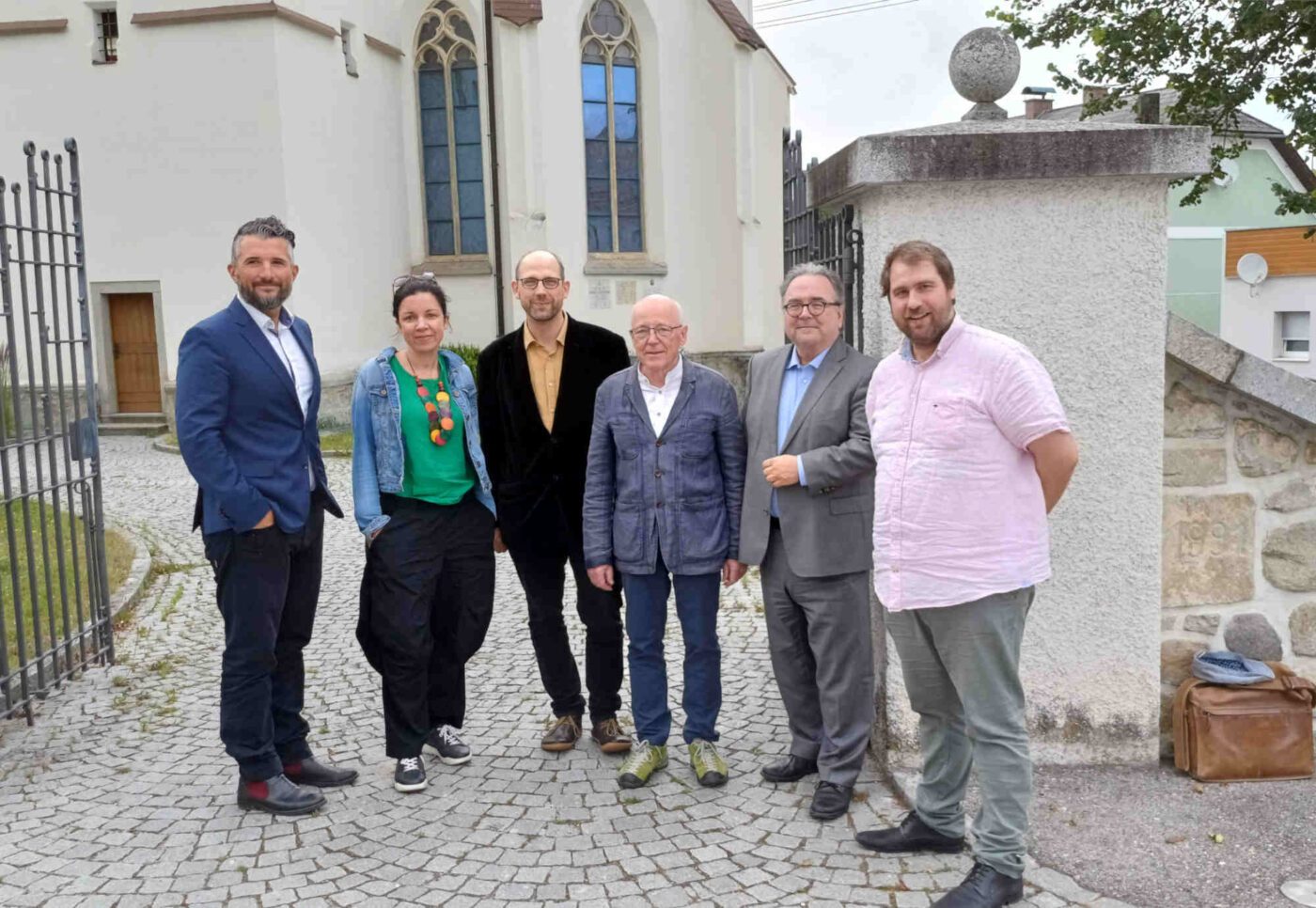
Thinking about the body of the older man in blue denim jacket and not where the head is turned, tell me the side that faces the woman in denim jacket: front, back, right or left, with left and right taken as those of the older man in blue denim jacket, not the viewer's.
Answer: right

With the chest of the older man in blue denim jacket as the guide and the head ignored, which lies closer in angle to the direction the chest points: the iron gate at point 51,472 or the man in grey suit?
the man in grey suit

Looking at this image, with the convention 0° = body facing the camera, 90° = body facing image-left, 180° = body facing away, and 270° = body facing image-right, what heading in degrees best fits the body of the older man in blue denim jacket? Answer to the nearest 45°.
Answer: approximately 0°

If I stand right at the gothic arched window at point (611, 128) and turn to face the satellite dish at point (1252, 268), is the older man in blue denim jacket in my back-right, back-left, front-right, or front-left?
back-right

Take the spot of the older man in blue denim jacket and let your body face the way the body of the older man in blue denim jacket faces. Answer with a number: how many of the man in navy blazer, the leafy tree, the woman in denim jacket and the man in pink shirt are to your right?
2

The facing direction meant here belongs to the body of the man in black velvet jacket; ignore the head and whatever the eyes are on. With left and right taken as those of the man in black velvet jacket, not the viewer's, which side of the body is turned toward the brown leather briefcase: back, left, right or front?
left

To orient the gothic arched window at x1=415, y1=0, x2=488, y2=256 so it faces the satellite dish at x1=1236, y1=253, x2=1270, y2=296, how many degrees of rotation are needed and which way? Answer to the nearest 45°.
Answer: approximately 90° to its left

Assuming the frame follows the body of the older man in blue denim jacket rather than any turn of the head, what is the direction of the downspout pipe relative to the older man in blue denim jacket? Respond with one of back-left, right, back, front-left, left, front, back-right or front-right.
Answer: back
